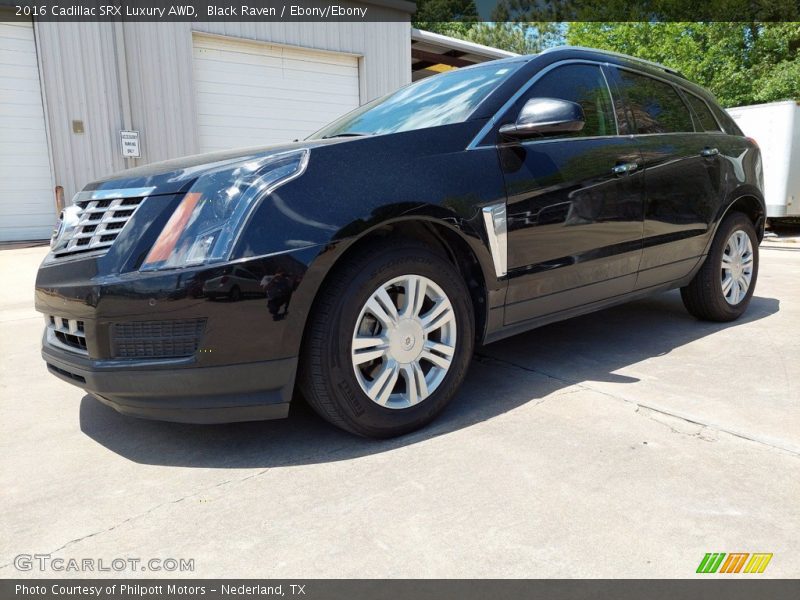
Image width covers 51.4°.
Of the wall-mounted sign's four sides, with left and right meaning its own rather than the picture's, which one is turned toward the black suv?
front

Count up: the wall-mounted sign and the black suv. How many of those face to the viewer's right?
0

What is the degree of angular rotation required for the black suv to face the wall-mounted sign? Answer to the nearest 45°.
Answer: approximately 90° to its right

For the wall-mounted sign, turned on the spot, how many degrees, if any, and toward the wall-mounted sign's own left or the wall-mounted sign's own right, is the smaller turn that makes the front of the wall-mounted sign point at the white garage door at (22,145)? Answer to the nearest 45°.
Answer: approximately 90° to the wall-mounted sign's own right

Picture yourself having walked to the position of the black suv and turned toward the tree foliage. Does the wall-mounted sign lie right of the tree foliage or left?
left

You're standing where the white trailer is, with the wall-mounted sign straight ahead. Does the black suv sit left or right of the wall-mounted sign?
left

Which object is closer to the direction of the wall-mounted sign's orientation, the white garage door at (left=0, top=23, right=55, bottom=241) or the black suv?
the black suv

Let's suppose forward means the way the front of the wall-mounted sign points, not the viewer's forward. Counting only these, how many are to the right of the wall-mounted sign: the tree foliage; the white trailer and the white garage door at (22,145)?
1

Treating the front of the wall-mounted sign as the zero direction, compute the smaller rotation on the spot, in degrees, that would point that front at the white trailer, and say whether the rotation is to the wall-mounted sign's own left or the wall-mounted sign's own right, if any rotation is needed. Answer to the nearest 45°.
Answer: approximately 90° to the wall-mounted sign's own left
